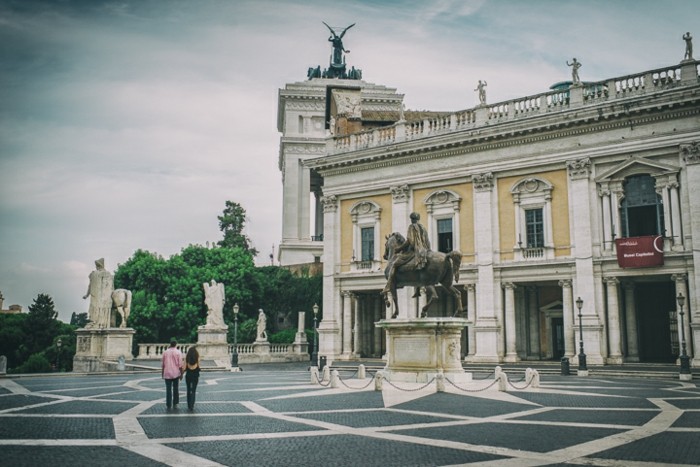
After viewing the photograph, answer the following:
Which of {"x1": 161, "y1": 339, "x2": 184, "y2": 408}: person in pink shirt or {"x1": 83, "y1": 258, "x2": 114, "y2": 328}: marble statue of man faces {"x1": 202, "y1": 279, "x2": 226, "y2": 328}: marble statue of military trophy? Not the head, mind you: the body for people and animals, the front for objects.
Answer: the person in pink shirt

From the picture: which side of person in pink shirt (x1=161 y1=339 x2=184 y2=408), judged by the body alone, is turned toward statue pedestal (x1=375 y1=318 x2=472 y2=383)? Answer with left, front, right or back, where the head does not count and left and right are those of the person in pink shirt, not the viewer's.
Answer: right

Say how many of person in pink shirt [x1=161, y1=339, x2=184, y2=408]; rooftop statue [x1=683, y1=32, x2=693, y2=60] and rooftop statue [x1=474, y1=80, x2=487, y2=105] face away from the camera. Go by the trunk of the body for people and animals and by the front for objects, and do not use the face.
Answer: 1

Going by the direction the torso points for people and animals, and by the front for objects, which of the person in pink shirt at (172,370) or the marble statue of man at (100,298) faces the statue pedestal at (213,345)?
the person in pink shirt

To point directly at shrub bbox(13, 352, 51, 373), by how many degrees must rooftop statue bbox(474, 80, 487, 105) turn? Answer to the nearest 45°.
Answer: approximately 45° to its right

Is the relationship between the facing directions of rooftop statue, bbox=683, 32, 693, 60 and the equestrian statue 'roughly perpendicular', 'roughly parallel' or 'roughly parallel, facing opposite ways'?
roughly perpendicular

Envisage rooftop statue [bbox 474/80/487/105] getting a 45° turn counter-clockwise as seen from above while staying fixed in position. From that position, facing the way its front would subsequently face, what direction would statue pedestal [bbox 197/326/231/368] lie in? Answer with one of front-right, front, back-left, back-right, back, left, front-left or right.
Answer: right

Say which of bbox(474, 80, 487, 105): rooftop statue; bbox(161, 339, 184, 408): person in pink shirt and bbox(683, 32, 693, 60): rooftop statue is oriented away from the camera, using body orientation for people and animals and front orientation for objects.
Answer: the person in pink shirt

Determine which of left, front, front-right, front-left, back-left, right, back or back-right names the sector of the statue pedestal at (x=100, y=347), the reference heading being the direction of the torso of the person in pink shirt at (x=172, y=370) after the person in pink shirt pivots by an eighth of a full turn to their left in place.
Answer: front-right

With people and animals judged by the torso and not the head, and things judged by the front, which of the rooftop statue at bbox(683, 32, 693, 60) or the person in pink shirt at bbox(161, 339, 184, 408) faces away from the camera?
the person in pink shirt

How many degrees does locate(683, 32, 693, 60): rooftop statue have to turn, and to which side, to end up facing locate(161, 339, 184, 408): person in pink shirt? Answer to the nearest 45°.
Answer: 0° — it already faces them

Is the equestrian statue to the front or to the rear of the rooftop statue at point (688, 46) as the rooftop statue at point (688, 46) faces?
to the front

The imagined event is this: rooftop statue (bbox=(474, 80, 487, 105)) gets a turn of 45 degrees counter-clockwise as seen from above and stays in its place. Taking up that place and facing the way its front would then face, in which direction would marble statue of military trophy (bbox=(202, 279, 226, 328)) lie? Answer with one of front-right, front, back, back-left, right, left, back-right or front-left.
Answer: right

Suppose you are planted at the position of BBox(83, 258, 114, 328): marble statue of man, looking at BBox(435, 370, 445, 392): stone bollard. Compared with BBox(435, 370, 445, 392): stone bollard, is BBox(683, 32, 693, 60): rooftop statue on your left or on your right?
left

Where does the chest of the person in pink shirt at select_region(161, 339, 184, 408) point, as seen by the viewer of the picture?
away from the camera

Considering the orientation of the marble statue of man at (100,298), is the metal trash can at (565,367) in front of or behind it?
behind
